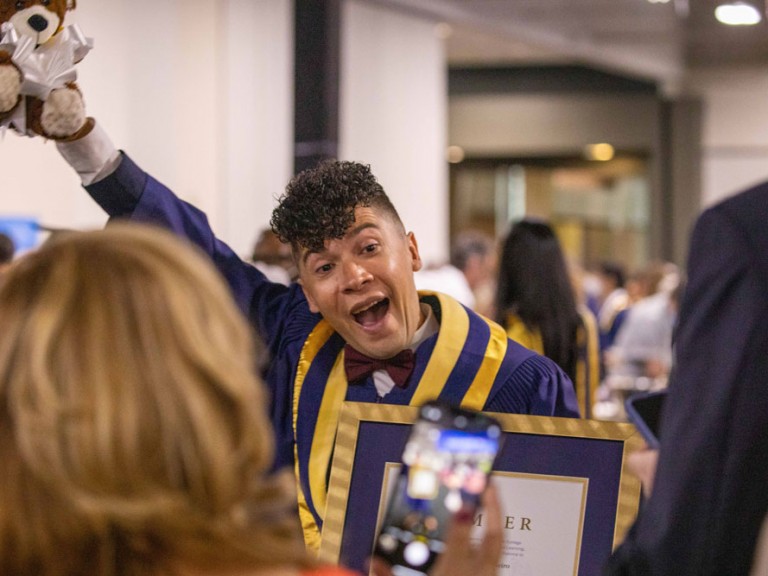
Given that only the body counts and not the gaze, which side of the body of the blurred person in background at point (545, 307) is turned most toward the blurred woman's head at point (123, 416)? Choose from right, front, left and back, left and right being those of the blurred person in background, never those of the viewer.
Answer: back

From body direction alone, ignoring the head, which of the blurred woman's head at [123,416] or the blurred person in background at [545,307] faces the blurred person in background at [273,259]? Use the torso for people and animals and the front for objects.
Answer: the blurred woman's head

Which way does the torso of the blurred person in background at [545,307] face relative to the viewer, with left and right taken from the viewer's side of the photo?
facing away from the viewer

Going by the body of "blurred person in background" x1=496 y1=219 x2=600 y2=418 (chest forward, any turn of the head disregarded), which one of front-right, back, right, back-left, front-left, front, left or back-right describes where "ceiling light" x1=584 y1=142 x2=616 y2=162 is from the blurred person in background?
front

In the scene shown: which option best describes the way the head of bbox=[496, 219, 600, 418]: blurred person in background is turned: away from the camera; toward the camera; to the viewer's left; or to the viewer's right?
away from the camera

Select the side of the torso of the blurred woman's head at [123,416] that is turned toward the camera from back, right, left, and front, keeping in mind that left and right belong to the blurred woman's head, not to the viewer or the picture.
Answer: back

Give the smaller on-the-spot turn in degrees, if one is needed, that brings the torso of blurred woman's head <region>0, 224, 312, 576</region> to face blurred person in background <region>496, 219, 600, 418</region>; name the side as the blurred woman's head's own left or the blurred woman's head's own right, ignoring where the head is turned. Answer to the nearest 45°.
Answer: approximately 45° to the blurred woman's head's own right

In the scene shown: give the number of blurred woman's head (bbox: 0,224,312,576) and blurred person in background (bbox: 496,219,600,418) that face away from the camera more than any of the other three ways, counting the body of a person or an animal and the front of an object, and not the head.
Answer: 2

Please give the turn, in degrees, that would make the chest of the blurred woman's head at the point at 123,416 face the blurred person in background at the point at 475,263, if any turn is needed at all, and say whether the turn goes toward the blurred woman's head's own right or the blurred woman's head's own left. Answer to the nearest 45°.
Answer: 0° — they already face them

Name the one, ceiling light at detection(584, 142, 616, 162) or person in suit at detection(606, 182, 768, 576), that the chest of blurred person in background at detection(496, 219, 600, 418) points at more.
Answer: the ceiling light

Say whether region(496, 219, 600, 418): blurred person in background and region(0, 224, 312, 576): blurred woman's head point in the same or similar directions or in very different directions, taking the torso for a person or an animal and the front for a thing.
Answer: same or similar directions

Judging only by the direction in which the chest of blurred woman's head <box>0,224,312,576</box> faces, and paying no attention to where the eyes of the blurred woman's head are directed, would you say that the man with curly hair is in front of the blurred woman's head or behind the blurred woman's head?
in front

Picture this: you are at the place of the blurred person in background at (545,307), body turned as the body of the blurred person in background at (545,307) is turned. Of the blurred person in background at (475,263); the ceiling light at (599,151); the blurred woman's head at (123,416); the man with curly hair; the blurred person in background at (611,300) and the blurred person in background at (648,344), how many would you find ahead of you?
4

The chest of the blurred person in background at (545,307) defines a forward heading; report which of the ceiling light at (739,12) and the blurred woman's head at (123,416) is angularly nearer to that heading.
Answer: the ceiling light
